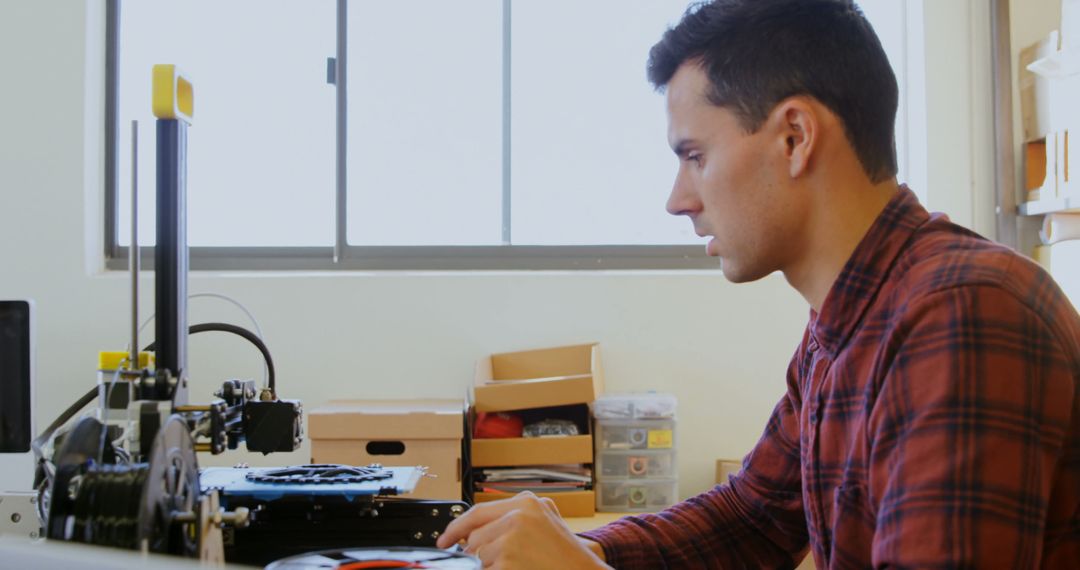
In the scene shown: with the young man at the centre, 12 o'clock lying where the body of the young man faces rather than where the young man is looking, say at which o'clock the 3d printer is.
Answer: The 3d printer is roughly at 12 o'clock from the young man.

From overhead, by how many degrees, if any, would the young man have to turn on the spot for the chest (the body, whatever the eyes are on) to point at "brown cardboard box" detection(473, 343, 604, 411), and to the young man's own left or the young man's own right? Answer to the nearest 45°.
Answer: approximately 45° to the young man's own right

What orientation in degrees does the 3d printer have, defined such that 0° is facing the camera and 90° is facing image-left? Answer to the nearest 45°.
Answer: approximately 270°

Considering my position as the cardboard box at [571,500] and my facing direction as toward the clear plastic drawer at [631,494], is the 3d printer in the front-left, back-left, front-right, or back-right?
back-right

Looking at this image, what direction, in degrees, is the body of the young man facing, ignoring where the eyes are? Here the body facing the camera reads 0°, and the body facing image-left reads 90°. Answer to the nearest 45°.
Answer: approximately 90°
